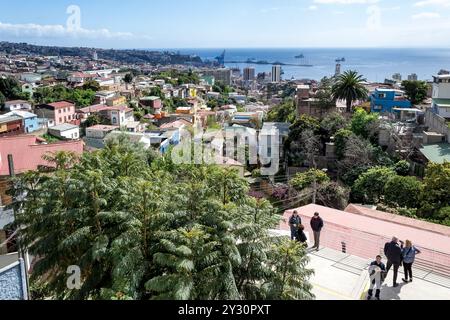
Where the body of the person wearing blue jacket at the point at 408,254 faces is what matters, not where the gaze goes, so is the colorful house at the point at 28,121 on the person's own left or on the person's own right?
on the person's own left

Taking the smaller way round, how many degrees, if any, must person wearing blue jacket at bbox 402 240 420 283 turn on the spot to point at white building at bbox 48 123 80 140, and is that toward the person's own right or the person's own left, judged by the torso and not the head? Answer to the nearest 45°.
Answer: approximately 45° to the person's own left

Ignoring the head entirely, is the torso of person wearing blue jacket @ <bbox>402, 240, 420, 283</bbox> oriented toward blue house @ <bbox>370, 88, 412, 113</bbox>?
yes

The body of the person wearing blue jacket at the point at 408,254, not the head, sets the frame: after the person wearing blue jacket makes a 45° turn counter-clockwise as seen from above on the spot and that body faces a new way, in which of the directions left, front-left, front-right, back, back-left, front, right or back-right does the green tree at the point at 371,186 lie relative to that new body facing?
front-right

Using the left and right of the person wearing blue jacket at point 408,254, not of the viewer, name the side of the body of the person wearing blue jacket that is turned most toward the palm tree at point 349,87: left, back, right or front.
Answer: front

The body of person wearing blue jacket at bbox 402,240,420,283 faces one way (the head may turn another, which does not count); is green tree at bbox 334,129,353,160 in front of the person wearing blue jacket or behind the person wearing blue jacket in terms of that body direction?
in front

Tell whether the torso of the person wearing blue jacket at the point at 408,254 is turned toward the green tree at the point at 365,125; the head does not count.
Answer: yes

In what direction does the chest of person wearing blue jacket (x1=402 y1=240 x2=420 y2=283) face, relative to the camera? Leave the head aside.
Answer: away from the camera

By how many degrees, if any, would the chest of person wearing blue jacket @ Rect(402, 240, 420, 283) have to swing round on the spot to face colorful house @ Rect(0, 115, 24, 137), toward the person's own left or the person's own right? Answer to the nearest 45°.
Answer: approximately 45° to the person's own left

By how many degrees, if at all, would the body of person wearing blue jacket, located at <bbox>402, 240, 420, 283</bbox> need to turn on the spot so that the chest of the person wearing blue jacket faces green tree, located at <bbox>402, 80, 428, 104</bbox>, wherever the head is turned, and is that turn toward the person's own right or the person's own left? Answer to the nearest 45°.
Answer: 0° — they already face it

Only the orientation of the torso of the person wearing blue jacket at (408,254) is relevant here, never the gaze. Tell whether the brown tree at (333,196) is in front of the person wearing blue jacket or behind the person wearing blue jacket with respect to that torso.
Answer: in front

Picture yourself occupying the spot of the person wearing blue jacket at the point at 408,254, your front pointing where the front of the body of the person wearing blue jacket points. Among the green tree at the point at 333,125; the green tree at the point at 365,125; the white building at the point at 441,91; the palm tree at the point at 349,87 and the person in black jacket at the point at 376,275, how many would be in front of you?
4
